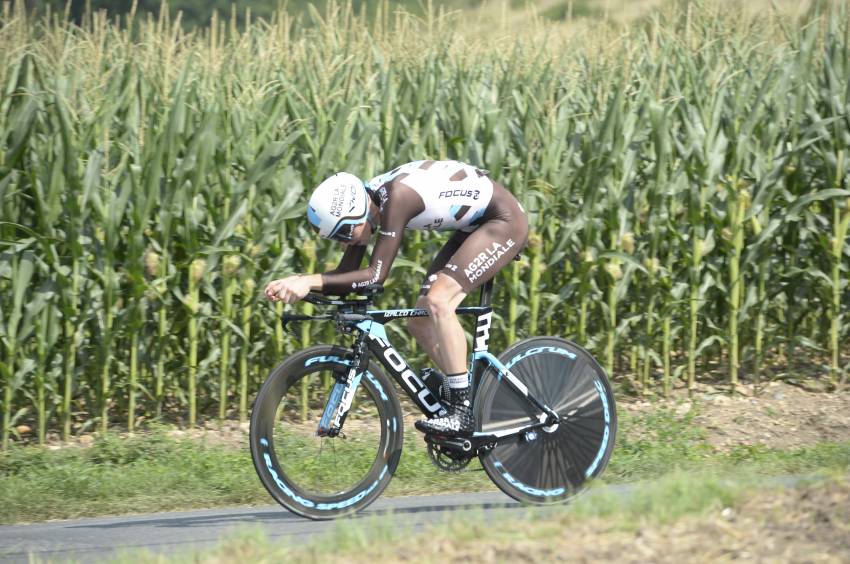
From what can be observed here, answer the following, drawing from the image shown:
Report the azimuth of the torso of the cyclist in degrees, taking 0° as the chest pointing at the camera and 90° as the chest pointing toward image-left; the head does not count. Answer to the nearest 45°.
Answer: approximately 90°
